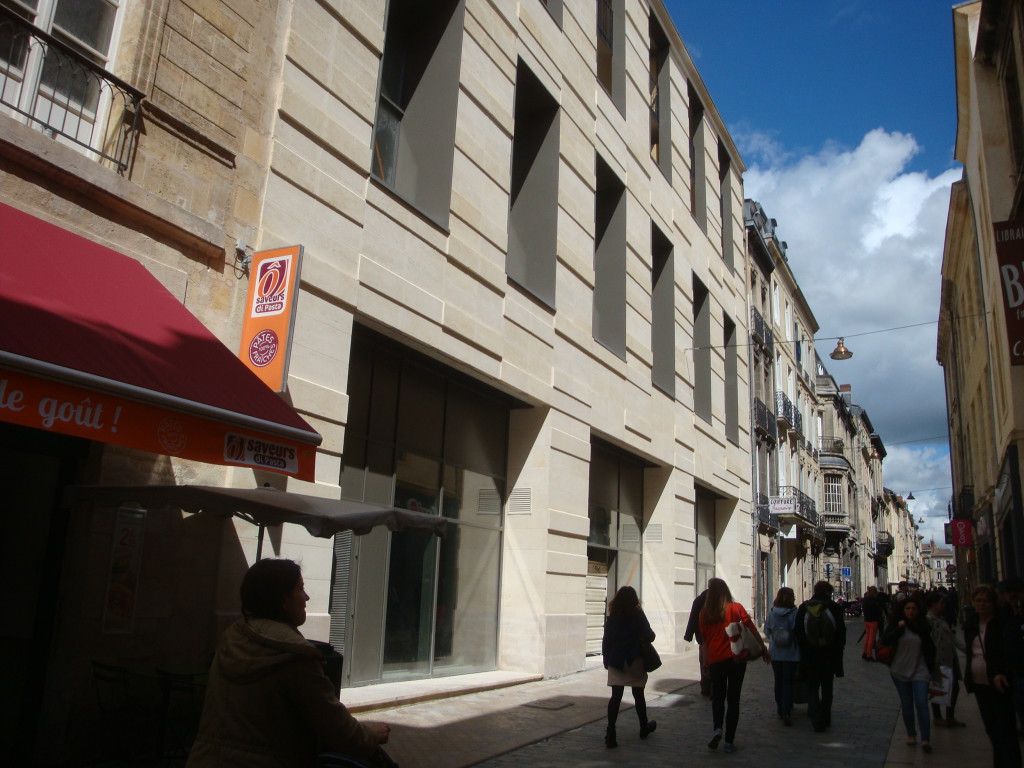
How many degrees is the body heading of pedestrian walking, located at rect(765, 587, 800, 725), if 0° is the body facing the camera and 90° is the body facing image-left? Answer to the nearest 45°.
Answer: approximately 180°

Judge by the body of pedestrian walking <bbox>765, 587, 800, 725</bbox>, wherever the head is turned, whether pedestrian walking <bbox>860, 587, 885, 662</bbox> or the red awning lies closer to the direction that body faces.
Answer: the pedestrian walking

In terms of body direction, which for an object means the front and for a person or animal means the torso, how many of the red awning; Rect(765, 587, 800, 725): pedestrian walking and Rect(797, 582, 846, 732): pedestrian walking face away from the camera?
2

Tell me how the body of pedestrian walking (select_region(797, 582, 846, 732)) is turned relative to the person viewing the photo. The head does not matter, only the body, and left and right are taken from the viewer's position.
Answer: facing away from the viewer

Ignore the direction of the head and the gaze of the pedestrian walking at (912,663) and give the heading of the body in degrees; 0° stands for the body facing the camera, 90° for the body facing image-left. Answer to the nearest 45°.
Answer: approximately 0°

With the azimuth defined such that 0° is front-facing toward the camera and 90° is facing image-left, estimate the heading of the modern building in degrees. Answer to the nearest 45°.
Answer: approximately 315°

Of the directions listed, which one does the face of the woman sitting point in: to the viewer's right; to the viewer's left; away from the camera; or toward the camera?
to the viewer's right

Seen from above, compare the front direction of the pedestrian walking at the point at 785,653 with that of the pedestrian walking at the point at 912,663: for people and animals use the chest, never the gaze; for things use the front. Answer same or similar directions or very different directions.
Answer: very different directions

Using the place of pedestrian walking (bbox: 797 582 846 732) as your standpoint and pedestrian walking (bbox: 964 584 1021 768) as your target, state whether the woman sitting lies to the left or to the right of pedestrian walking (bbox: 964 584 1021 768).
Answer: right

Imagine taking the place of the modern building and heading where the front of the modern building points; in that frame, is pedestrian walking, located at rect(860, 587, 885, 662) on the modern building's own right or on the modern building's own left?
on the modern building's own left

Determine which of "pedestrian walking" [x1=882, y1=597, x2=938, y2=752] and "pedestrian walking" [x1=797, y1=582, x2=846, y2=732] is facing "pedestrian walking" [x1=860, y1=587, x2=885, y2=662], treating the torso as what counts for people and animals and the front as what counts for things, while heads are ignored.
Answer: "pedestrian walking" [x1=797, y1=582, x2=846, y2=732]

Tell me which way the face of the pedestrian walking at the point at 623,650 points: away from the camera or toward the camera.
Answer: away from the camera

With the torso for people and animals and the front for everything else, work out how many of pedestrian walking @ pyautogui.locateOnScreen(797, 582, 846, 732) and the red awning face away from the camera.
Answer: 1

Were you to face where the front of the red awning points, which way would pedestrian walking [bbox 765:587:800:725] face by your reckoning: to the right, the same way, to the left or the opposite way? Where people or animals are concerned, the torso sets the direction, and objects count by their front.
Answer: to the left

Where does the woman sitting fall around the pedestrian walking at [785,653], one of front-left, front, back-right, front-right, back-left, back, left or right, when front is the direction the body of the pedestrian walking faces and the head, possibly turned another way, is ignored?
back

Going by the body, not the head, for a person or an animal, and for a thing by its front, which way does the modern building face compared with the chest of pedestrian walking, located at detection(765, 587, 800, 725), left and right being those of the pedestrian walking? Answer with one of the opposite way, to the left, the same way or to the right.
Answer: to the right
